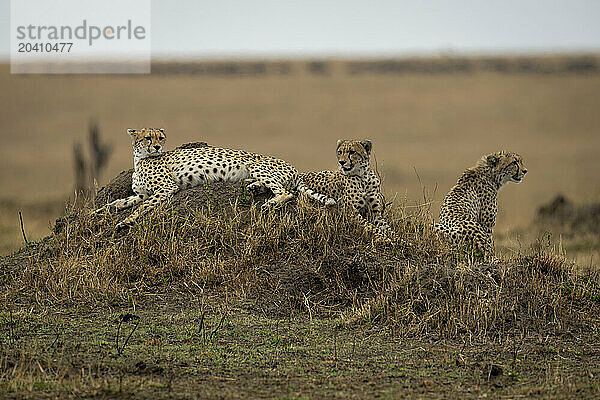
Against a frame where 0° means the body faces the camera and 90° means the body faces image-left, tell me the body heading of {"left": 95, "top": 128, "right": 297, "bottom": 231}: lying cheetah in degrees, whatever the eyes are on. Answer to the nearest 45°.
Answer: approximately 90°

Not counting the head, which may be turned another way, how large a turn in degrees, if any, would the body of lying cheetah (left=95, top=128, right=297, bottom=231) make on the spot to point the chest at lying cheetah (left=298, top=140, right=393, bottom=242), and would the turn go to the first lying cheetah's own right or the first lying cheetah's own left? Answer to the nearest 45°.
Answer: approximately 180°

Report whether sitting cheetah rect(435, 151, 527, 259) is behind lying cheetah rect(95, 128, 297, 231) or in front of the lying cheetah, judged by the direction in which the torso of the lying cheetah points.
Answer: behind
